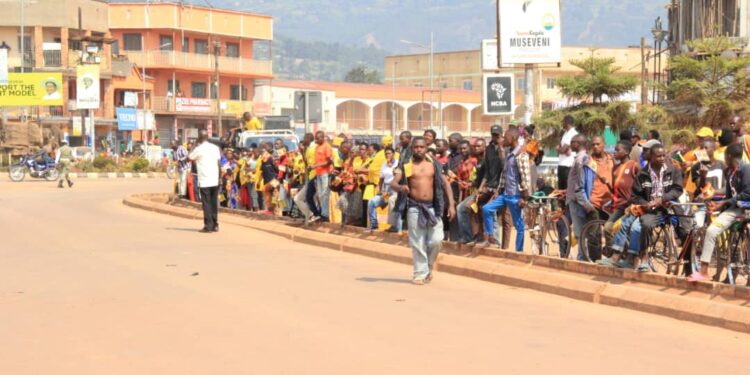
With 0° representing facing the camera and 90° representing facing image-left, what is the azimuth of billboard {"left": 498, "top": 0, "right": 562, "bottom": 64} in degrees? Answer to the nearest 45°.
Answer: approximately 0°

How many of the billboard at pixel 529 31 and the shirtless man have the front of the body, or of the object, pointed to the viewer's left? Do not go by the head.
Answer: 0

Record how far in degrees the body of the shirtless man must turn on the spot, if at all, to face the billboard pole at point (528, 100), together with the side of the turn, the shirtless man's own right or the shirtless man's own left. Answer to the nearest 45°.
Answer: approximately 180°

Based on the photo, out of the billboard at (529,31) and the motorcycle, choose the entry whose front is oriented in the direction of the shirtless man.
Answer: the billboard

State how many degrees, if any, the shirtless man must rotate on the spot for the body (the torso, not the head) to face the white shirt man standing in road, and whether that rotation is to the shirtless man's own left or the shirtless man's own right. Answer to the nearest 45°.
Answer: approximately 135° to the shirtless man's own right

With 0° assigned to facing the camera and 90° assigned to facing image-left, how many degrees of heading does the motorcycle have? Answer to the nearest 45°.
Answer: approximately 90°

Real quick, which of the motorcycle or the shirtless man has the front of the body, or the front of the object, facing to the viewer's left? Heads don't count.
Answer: the motorcycle

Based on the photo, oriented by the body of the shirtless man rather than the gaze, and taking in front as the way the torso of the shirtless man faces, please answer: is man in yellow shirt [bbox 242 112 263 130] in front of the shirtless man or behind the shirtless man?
behind
